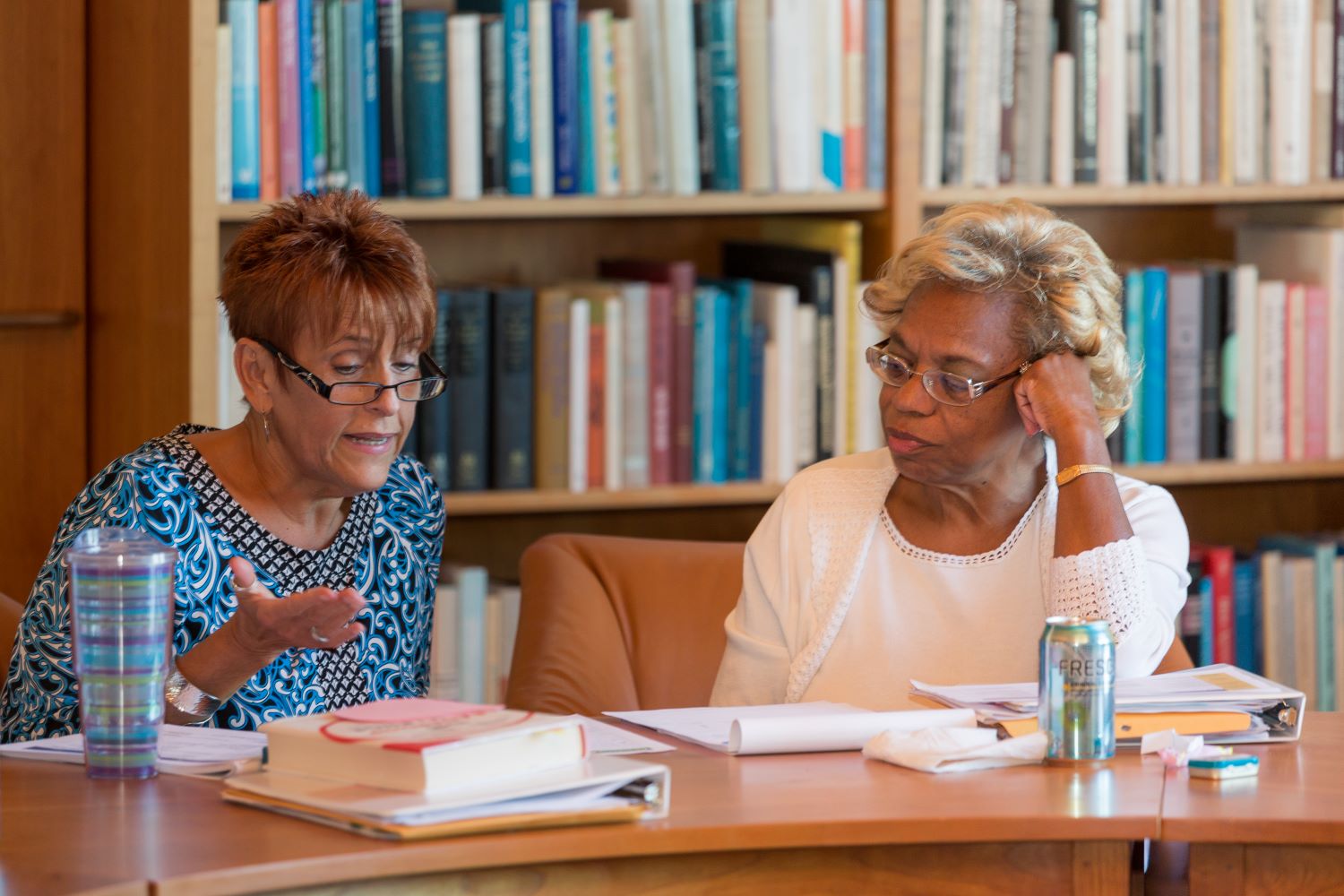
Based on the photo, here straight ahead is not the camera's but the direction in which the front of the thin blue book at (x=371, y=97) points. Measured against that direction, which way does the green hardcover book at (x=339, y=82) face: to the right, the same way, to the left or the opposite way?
the same way

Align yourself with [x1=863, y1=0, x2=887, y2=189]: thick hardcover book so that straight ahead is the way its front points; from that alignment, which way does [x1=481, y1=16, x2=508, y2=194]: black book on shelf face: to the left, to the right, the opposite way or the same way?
the same way

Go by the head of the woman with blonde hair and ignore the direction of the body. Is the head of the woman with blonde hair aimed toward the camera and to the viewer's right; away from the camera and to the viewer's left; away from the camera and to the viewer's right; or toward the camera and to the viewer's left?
toward the camera and to the viewer's left

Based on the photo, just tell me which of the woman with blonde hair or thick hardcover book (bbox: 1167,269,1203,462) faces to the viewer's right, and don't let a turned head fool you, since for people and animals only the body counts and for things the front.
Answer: the thick hardcover book

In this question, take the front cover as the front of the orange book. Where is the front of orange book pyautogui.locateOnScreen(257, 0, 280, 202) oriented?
to the viewer's right

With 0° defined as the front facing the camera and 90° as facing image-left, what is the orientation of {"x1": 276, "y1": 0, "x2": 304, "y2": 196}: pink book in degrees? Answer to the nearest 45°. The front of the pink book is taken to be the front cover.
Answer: approximately 270°

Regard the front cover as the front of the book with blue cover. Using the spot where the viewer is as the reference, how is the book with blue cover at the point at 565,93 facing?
facing to the right of the viewer
